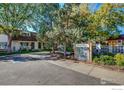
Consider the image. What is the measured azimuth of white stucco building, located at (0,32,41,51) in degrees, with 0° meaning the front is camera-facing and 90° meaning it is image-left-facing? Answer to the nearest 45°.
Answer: approximately 0°

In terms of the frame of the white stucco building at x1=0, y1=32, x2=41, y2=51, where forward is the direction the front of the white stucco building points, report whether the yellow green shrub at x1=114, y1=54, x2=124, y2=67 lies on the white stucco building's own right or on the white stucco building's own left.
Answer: on the white stucco building's own left

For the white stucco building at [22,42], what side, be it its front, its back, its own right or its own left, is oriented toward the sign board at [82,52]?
left
